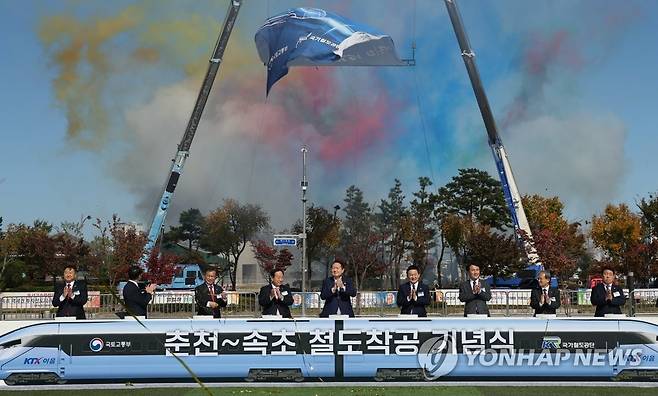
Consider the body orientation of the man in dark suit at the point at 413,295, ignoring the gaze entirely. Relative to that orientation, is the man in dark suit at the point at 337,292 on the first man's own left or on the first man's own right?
on the first man's own right

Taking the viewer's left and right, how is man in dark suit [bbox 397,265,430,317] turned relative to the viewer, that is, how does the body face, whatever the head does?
facing the viewer

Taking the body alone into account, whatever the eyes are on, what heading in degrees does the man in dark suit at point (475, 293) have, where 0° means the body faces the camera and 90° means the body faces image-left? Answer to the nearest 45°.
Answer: approximately 0°

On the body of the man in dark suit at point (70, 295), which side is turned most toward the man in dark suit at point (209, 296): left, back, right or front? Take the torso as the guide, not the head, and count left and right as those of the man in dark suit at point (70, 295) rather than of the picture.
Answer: left

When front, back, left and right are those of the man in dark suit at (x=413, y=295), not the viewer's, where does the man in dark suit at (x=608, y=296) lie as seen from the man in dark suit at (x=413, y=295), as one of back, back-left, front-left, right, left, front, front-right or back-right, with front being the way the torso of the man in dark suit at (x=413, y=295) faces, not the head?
left

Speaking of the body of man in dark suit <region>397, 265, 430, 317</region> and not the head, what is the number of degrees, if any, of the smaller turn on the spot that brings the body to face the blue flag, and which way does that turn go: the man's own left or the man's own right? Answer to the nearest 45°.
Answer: approximately 180°

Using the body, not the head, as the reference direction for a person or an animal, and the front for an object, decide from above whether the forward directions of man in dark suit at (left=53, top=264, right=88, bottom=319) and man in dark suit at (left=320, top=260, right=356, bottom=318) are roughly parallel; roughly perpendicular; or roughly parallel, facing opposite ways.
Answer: roughly parallel

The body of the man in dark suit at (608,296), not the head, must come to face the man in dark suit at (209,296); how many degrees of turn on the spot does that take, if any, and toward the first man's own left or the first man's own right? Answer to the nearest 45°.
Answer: approximately 90° to the first man's own right

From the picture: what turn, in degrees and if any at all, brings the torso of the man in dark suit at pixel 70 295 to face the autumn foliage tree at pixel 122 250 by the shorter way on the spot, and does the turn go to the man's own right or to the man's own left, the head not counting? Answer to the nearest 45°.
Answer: approximately 180°

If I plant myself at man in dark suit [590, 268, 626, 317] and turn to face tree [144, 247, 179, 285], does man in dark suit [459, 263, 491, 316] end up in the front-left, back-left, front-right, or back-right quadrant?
front-left

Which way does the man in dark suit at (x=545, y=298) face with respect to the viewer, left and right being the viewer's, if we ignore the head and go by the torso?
facing the viewer

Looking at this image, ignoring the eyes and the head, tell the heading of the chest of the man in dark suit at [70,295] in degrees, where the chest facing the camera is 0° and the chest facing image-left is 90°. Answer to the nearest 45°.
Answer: approximately 0°

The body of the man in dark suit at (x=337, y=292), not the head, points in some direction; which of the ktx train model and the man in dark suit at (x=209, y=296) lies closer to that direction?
the ktx train model

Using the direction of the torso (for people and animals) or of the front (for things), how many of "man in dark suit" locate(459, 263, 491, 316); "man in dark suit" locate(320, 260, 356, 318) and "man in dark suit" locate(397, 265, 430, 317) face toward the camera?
3

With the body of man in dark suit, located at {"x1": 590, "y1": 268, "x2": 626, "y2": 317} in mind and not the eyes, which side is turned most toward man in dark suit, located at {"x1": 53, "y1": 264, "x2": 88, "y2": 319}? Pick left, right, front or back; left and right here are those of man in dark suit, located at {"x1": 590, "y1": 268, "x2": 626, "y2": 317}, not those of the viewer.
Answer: right
